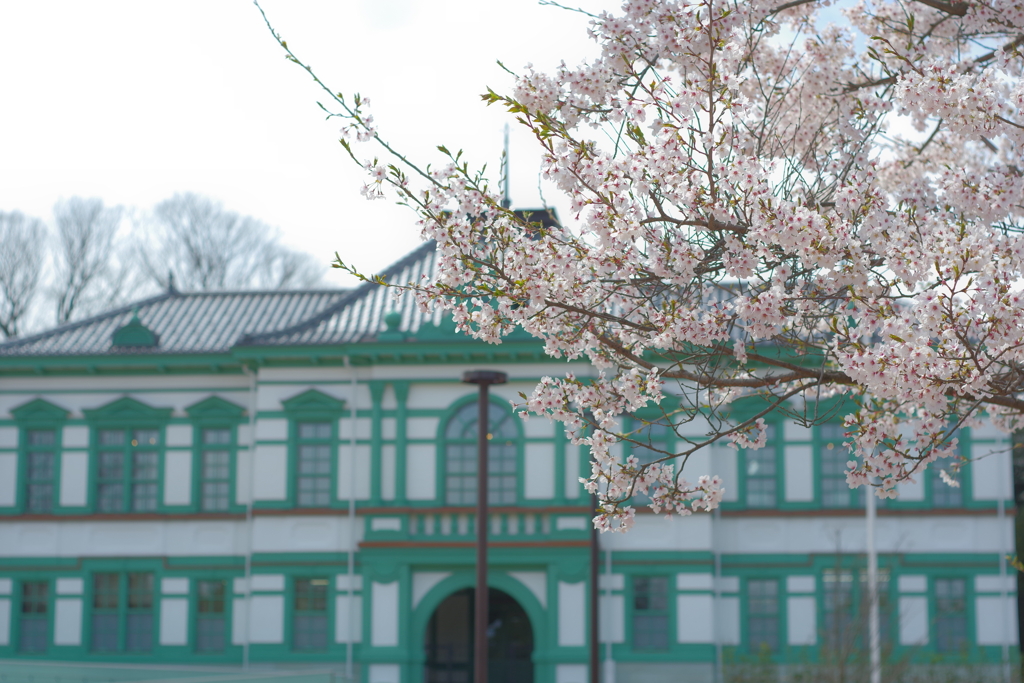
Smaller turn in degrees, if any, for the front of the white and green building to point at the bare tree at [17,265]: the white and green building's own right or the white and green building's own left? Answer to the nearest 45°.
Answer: approximately 135° to the white and green building's own right

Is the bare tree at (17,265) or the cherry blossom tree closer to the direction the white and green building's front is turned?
the cherry blossom tree

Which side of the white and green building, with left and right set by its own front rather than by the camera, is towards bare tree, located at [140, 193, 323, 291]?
back

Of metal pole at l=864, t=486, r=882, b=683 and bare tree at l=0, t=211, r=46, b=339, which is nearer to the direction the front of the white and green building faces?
the metal pole

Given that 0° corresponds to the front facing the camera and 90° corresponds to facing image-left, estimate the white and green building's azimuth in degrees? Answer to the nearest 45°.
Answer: approximately 0°
